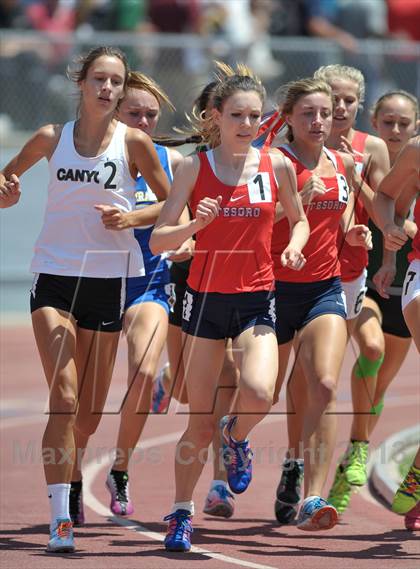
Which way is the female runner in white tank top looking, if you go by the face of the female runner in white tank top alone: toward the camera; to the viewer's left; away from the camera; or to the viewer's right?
toward the camera

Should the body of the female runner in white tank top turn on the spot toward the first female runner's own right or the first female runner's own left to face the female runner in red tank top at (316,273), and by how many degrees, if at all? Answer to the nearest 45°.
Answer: approximately 90° to the first female runner's own left

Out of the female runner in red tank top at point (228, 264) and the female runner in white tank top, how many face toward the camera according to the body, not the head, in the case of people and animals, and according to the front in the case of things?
2

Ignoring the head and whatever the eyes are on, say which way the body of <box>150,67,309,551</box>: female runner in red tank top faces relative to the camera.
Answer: toward the camera

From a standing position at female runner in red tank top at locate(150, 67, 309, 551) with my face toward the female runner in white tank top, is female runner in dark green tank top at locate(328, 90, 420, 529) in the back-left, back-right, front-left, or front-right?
back-right

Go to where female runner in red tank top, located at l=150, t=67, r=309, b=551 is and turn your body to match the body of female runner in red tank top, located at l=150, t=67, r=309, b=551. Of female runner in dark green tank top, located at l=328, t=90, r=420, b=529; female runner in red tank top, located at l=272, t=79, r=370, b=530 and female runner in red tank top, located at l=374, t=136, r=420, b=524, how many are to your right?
0

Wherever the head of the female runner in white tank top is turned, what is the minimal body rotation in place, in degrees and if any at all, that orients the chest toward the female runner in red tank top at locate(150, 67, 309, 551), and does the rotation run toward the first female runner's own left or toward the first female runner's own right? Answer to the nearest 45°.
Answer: approximately 90° to the first female runner's own left

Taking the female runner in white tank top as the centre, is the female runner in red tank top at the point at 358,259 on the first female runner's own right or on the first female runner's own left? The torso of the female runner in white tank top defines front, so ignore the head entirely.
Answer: on the first female runner's own left

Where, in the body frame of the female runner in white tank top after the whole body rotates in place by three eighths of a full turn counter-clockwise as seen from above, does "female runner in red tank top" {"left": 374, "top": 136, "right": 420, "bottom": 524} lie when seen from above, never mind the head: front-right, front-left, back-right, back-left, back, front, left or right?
front-right

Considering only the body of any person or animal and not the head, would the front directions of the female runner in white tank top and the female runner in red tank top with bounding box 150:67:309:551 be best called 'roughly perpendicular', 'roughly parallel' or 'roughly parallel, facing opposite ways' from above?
roughly parallel

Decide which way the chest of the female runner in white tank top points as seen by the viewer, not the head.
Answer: toward the camera

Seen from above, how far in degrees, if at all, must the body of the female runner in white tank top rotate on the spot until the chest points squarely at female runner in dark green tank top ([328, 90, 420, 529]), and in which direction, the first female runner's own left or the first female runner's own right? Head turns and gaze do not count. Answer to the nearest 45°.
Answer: approximately 135° to the first female runner's own left

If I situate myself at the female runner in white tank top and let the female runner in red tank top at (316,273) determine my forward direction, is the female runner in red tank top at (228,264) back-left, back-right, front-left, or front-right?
front-right

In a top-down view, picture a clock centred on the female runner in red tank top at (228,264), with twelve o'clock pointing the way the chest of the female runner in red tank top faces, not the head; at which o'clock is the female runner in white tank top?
The female runner in white tank top is roughly at 3 o'clock from the female runner in red tank top.

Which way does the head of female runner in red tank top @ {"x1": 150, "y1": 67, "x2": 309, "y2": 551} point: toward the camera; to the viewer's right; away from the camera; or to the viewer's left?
toward the camera
